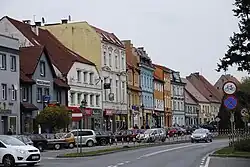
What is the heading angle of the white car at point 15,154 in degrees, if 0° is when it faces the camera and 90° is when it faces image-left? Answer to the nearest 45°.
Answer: approximately 315°

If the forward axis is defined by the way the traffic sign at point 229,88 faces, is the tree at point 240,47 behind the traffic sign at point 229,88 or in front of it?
behind

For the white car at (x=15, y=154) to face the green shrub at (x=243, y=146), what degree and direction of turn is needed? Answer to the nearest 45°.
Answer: approximately 45° to its left

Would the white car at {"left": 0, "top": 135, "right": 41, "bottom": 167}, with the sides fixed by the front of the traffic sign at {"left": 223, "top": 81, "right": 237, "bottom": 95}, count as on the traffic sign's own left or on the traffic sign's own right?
on the traffic sign's own right

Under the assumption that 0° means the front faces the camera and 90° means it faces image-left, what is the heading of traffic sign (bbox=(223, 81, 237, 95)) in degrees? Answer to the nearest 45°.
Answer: approximately 0°

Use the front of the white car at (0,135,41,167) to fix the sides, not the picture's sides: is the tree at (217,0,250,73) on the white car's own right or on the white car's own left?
on the white car's own left
